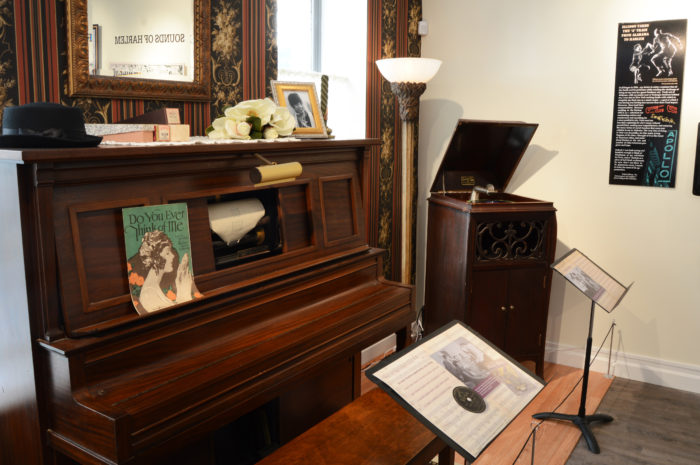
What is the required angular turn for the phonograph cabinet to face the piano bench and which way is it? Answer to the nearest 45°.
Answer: approximately 45° to its right

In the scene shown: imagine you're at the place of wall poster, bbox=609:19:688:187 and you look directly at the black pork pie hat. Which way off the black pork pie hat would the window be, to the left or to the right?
right

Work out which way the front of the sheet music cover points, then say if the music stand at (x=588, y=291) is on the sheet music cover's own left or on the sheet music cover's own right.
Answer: on the sheet music cover's own left

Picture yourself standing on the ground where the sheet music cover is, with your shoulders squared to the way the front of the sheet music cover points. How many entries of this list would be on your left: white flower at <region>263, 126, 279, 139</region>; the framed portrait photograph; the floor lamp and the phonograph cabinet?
4

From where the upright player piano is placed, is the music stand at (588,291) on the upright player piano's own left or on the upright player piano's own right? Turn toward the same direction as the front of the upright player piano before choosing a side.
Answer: on the upright player piano's own left

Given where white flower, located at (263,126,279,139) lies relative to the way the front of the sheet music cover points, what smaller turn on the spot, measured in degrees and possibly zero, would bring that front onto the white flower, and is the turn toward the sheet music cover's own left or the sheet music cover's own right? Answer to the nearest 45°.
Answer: approximately 90° to the sheet music cover's own left

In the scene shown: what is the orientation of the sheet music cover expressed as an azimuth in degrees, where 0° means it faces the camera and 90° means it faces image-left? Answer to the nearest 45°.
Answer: approximately 315°

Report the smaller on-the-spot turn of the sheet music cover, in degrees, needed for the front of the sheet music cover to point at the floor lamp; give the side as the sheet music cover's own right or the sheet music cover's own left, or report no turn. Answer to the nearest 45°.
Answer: approximately 90° to the sheet music cover's own left

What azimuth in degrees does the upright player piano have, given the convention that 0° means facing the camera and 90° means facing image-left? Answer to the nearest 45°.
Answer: approximately 315°
